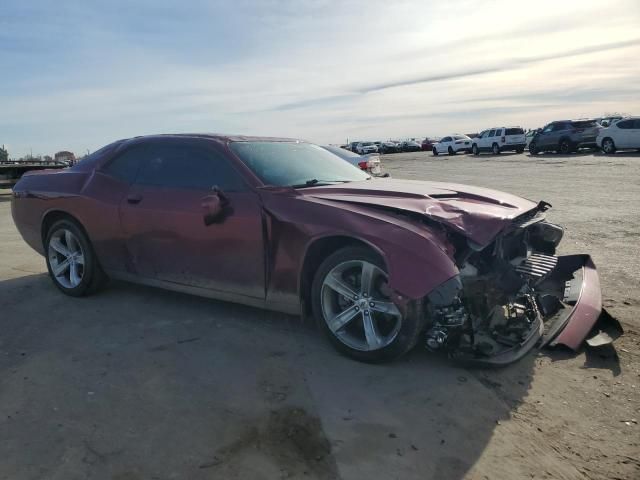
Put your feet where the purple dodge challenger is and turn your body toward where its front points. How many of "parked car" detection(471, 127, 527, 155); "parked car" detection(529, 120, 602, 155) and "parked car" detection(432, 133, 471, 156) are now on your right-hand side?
0

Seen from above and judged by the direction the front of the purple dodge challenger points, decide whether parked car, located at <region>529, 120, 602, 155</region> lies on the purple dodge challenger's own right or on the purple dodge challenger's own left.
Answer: on the purple dodge challenger's own left

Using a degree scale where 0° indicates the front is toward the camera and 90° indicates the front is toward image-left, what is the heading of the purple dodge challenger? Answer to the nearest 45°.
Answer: approximately 315°

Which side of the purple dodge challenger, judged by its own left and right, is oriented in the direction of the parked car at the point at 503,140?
left

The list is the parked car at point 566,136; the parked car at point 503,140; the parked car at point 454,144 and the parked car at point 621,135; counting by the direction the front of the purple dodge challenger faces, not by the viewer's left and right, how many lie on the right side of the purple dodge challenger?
0

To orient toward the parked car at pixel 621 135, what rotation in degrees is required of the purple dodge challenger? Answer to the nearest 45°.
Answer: approximately 90° to its left

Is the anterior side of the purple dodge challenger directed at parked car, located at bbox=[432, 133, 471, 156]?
no
